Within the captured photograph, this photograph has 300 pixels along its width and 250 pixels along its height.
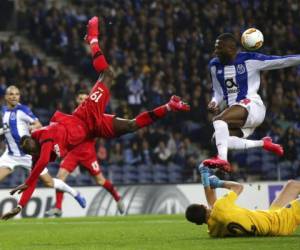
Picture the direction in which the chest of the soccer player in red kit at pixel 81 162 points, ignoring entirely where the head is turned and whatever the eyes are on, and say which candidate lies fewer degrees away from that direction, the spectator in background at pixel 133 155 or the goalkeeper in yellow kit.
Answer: the goalkeeper in yellow kit

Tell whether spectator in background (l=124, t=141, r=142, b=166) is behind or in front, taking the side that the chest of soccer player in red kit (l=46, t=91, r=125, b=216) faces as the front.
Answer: behind

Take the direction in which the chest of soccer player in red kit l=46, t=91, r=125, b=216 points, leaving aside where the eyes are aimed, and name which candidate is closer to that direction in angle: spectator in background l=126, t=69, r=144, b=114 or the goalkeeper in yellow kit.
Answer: the goalkeeper in yellow kit

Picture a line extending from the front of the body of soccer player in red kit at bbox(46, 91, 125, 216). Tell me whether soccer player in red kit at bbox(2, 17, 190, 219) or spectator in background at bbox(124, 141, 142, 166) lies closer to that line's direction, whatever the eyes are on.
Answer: the soccer player in red kit

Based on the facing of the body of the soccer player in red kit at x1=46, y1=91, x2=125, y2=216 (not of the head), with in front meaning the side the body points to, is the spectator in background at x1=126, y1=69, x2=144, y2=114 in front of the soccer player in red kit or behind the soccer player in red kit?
behind
